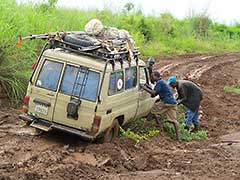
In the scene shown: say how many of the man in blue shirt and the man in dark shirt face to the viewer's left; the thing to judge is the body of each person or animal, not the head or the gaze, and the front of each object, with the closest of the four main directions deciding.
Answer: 2

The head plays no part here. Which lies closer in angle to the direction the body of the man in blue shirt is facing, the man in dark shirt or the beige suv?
the beige suv

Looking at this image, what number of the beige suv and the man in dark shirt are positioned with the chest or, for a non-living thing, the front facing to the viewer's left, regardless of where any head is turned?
1

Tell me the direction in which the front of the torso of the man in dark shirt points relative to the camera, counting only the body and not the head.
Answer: to the viewer's left

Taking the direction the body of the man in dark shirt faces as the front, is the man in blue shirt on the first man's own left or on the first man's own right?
on the first man's own left

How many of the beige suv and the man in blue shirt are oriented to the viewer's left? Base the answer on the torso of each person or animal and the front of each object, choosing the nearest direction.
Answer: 1

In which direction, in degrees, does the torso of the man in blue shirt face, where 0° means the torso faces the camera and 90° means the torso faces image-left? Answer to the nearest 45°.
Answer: approximately 90°

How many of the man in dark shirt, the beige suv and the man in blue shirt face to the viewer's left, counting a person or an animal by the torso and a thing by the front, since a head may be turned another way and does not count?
2

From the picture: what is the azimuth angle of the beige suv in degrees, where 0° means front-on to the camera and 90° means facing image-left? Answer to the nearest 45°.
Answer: approximately 225°
